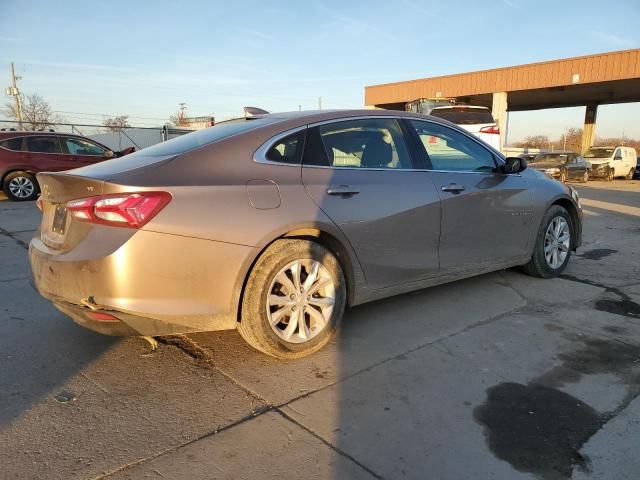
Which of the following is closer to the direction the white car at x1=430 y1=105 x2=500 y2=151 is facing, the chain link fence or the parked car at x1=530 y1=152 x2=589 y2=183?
the parked car

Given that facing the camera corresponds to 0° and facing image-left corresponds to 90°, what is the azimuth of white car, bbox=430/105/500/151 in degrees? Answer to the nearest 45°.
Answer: approximately 180°

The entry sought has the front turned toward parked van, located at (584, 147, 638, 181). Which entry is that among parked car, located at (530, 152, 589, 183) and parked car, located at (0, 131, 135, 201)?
parked car, located at (0, 131, 135, 201)

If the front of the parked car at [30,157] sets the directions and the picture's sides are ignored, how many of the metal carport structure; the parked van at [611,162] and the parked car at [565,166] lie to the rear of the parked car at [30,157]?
0

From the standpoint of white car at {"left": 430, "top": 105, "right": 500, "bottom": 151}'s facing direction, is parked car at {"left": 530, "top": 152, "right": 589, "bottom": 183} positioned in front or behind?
in front

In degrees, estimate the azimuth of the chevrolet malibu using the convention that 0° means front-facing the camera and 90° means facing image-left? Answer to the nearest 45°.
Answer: approximately 225°

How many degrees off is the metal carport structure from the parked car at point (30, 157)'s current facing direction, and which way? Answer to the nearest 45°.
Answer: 0° — it already faces it

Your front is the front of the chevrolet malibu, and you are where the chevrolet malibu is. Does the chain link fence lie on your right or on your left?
on your left

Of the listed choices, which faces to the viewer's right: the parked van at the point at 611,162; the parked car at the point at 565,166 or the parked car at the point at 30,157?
the parked car at the point at 30,157

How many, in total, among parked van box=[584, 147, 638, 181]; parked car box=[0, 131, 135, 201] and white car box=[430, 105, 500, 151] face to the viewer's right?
1

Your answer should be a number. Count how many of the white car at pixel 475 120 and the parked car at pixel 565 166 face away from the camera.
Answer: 1

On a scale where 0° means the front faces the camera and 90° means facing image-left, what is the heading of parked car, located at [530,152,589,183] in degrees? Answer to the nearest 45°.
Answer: approximately 45°

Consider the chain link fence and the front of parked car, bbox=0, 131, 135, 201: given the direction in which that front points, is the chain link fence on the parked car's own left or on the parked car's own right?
on the parked car's own left

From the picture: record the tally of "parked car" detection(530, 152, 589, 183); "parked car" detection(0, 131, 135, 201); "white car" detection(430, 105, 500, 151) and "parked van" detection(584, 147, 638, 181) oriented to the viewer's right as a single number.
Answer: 1

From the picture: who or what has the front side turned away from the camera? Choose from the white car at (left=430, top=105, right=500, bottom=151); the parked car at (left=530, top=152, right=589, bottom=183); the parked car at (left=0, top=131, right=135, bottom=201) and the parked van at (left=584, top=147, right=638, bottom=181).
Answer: the white car

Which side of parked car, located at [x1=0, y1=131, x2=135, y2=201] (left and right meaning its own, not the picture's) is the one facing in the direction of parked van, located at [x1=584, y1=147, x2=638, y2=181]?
front

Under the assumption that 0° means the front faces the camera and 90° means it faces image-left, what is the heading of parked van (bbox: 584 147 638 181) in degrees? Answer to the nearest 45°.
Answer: approximately 45°

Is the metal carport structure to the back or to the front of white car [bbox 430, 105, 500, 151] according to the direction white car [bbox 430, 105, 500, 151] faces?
to the front

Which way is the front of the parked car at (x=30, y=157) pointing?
to the viewer's right
